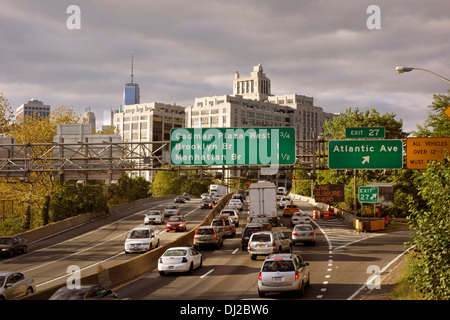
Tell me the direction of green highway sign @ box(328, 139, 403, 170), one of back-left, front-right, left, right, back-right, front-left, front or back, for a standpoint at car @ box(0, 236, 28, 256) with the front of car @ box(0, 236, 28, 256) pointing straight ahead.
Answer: left

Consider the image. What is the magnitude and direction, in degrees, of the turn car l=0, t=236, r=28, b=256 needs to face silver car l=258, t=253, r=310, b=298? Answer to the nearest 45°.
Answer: approximately 45° to its left

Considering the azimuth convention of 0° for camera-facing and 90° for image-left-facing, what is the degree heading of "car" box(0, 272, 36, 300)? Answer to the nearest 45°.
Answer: approximately 45°

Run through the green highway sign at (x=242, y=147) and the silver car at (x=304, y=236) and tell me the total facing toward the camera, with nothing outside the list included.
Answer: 1

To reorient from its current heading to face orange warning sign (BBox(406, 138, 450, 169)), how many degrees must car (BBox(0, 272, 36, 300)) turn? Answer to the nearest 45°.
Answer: approximately 135° to its left

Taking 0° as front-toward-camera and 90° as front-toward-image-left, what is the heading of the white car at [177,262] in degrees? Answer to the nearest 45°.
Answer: approximately 225°

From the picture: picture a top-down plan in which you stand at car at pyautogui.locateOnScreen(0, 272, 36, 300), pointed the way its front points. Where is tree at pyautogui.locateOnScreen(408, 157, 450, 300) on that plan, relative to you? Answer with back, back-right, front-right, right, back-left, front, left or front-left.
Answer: left

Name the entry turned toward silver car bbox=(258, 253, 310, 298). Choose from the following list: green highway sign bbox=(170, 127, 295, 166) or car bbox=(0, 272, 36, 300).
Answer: the green highway sign

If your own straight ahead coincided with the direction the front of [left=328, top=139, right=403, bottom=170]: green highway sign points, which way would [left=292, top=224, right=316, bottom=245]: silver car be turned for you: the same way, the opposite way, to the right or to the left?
the opposite way

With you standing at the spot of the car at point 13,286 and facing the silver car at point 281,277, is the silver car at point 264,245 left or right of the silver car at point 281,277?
left

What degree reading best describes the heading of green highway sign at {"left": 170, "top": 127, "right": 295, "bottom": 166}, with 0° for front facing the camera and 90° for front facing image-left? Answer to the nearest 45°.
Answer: approximately 0°
